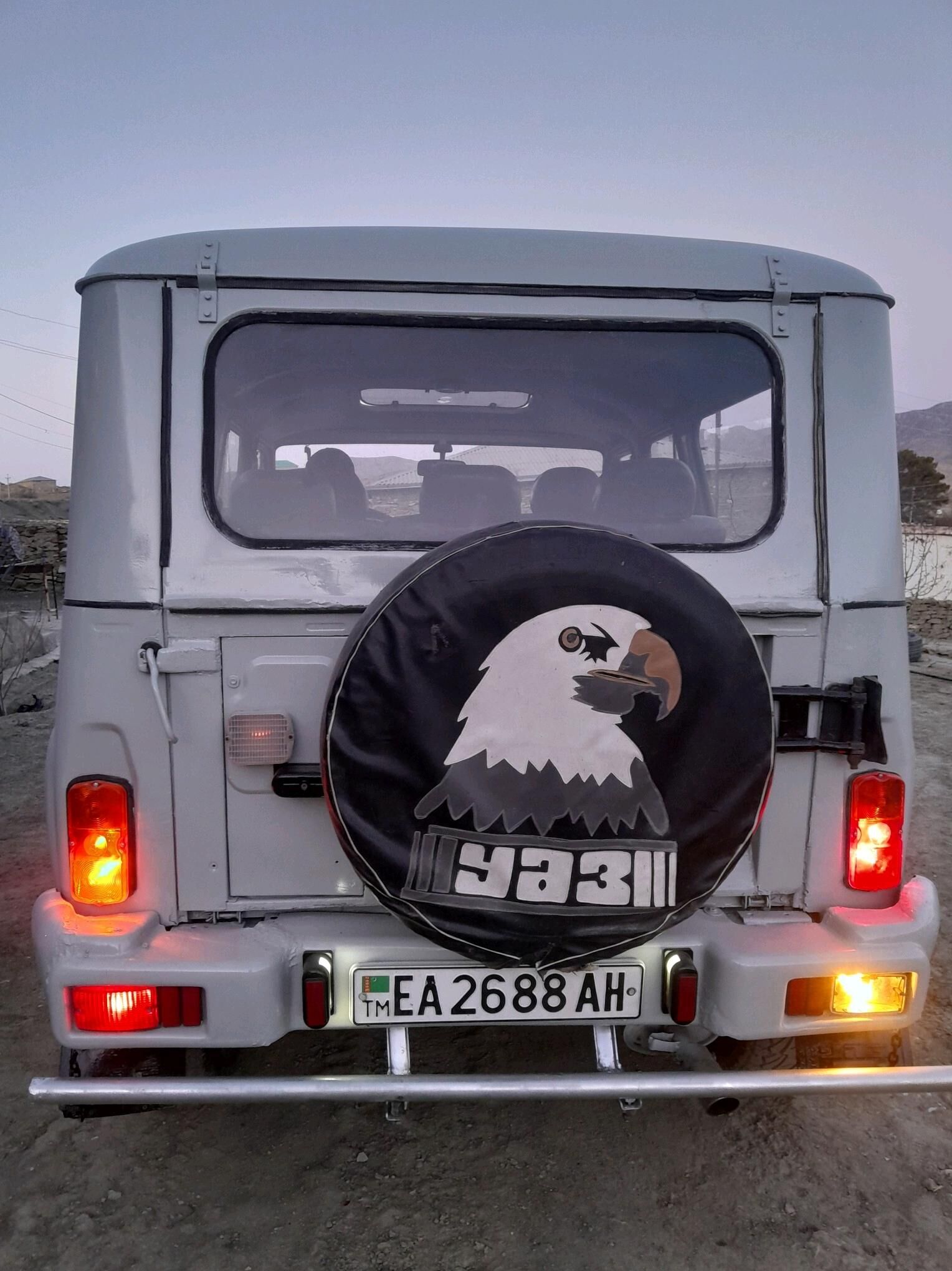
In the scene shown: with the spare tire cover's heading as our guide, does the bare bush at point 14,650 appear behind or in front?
behind

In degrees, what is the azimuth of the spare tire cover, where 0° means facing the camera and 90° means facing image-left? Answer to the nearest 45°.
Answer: approximately 0°
